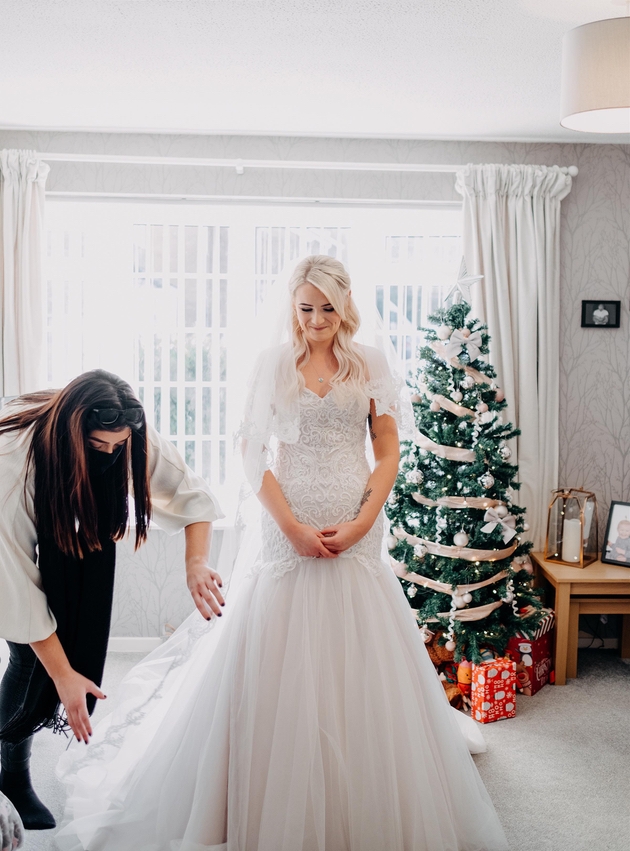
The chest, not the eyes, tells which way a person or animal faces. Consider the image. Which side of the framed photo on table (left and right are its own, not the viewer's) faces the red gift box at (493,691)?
front

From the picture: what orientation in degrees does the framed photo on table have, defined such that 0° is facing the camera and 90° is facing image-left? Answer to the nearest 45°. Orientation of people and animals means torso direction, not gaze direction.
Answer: approximately 45°

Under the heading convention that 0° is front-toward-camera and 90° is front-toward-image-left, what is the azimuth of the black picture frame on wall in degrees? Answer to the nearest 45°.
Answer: approximately 0°

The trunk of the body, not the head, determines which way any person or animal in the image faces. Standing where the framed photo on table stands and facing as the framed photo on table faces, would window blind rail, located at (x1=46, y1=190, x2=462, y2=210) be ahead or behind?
ahead

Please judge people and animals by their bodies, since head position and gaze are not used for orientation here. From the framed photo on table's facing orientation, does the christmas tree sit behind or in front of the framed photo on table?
in front

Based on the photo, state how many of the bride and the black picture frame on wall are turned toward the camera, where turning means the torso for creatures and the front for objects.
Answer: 2
